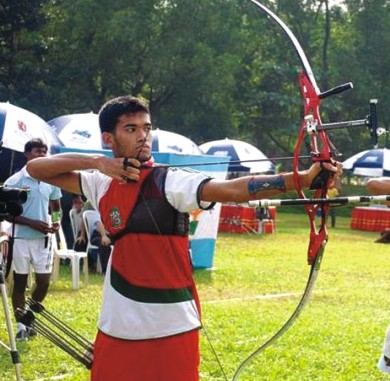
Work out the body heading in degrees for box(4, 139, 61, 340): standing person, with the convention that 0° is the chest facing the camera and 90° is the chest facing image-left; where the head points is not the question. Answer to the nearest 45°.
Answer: approximately 315°

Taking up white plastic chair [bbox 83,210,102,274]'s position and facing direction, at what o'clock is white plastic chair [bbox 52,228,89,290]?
white plastic chair [bbox 52,228,89,290] is roughly at 2 o'clock from white plastic chair [bbox 83,210,102,274].

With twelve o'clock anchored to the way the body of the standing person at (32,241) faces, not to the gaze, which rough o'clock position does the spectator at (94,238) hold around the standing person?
The spectator is roughly at 8 o'clock from the standing person.

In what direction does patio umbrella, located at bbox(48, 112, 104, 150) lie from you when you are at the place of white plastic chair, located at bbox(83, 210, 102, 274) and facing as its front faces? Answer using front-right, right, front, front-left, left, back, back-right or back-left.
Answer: back-left

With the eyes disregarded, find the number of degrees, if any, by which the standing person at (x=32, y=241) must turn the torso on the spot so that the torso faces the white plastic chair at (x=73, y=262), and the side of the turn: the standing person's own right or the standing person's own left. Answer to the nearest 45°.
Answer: approximately 135° to the standing person's own left

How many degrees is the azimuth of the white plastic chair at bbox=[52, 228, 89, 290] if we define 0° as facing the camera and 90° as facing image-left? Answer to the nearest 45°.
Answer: approximately 315°

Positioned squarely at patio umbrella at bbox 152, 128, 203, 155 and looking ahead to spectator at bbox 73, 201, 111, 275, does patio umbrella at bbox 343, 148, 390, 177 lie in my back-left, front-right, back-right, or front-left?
back-left
